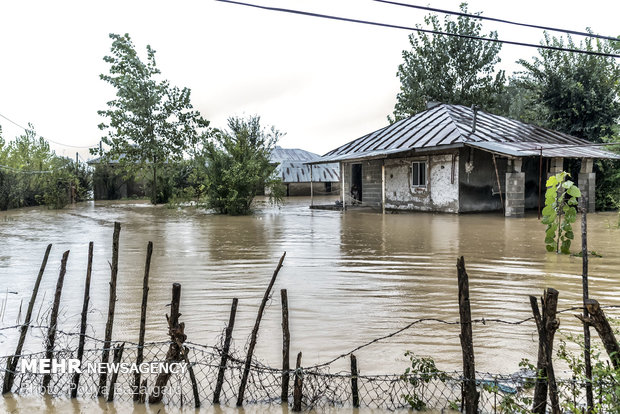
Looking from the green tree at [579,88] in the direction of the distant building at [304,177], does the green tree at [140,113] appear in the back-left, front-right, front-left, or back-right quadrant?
front-left

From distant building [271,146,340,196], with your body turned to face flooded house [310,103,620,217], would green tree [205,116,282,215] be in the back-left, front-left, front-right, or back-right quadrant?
front-right

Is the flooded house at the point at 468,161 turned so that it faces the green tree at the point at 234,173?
no

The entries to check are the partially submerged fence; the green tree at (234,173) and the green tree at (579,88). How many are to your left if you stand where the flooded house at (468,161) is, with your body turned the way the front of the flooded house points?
1

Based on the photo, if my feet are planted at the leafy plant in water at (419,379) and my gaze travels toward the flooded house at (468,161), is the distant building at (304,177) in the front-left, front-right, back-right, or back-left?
front-left

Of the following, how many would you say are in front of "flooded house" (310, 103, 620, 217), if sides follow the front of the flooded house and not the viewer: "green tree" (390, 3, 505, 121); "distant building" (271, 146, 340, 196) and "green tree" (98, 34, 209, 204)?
0

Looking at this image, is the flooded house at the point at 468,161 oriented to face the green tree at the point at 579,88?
no

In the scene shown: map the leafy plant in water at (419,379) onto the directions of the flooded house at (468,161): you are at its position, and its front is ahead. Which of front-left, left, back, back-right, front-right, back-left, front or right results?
front-right

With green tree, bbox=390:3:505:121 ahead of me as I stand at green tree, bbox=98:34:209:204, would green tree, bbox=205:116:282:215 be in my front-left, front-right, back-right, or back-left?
front-right

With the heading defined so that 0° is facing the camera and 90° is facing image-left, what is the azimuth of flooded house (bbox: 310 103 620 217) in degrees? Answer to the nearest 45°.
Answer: approximately 315°

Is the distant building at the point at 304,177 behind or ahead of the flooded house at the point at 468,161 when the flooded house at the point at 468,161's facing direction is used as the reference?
behind

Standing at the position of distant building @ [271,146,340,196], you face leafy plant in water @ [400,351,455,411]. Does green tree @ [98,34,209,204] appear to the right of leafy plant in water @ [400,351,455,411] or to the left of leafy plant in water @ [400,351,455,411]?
right

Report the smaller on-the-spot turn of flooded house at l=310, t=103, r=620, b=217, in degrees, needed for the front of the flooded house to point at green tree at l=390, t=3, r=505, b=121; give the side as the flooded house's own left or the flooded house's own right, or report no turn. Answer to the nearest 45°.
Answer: approximately 135° to the flooded house's own left

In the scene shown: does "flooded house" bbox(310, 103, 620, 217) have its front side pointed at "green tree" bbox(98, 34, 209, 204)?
no
